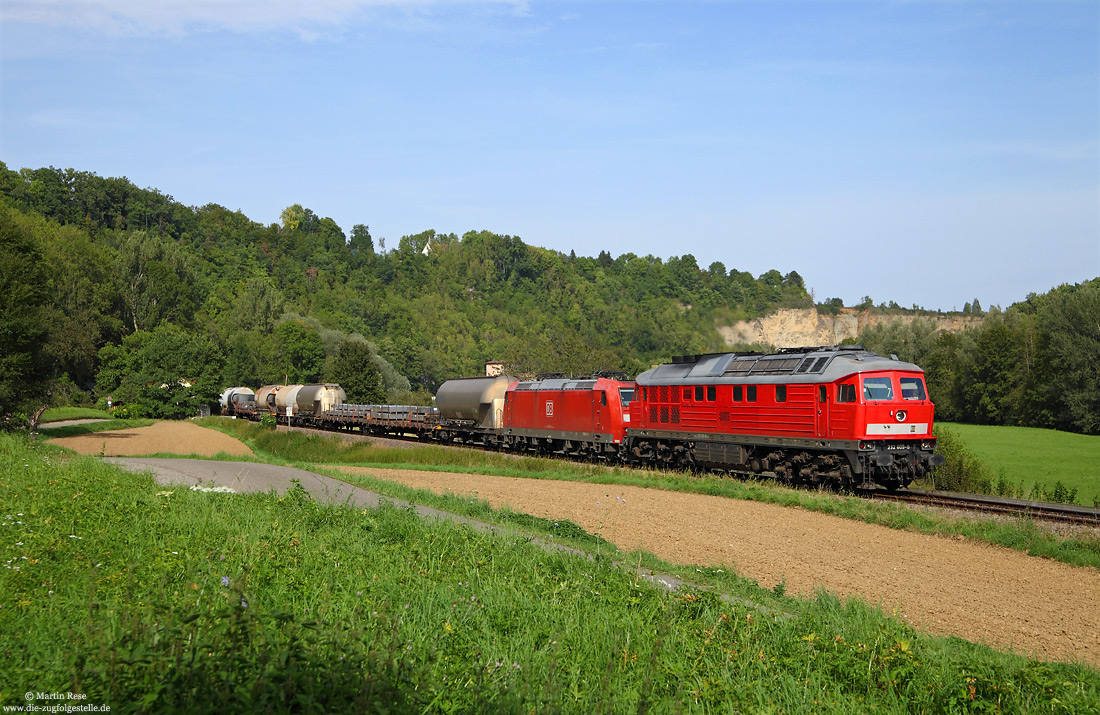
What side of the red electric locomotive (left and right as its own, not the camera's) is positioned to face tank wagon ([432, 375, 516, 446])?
back

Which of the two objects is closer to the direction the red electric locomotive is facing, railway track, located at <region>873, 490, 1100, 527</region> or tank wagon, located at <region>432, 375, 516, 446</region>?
the railway track

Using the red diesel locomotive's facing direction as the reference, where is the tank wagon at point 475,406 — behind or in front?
behind

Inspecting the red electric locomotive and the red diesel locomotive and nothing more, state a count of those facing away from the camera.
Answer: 0

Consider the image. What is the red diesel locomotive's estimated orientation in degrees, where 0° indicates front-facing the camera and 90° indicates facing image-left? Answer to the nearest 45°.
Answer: approximately 315°

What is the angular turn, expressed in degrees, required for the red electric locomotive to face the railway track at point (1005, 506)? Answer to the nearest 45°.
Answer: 0° — it already faces it

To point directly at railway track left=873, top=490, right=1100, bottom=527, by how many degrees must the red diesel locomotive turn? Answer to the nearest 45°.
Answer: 0° — it already faces it

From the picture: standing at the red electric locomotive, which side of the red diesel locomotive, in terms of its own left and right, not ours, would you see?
back

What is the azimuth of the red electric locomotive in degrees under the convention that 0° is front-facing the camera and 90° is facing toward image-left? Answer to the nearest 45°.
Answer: approximately 315°
